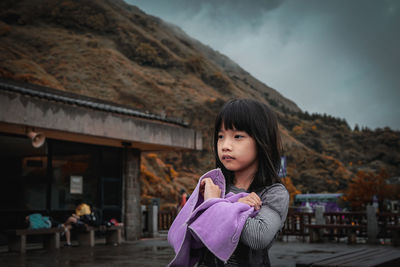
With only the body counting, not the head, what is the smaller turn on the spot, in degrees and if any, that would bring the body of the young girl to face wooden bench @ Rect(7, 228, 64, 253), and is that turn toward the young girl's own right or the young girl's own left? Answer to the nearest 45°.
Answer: approximately 90° to the young girl's own right

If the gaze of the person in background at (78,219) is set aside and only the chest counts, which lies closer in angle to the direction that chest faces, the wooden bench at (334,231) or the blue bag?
the blue bag

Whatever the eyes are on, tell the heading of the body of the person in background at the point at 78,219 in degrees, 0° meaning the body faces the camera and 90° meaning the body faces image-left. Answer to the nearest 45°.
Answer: approximately 90°

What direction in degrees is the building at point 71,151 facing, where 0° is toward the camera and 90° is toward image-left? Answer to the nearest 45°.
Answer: approximately 315°

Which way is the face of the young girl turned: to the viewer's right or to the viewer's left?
to the viewer's left

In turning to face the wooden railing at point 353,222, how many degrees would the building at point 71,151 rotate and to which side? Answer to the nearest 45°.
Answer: approximately 45° to its left
